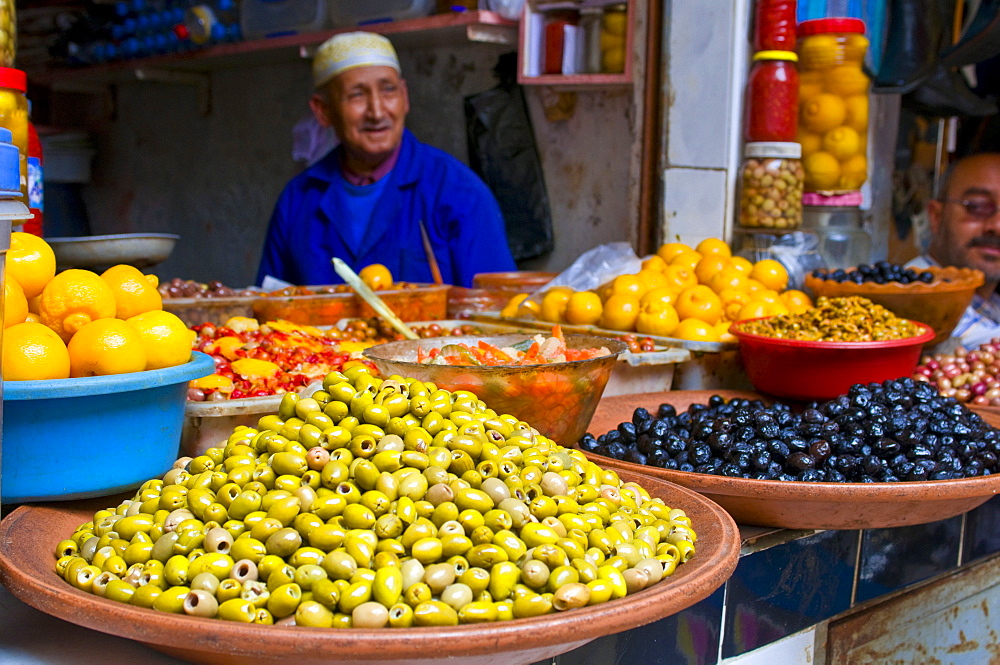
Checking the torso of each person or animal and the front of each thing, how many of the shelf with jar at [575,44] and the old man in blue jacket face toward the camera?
2

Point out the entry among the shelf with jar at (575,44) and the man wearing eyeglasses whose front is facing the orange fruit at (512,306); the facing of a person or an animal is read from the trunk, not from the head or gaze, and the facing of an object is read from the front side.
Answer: the shelf with jar

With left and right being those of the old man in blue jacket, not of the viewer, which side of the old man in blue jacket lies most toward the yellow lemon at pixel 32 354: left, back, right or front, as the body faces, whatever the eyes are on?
front

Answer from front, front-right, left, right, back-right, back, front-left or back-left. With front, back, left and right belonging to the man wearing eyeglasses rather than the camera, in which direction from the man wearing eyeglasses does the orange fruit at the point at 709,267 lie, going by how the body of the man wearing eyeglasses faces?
right

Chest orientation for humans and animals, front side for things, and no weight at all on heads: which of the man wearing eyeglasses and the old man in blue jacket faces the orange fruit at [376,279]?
the old man in blue jacket

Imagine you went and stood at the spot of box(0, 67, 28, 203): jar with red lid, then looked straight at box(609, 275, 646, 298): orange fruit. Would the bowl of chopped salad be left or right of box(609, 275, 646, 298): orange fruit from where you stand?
right

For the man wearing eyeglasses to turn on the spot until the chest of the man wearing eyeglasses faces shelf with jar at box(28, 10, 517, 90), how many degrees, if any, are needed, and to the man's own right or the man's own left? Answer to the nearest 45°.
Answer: approximately 135° to the man's own right

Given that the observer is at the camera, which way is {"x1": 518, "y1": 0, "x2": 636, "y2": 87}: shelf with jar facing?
facing the viewer

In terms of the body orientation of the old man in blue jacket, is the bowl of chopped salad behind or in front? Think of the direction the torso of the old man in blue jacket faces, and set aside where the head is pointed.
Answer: in front

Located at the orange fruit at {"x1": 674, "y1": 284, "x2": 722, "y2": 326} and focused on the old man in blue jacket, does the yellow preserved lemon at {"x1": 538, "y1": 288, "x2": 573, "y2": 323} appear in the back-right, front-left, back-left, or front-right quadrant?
front-left

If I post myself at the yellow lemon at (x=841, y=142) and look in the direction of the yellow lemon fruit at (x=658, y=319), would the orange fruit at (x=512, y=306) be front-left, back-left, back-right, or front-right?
front-right

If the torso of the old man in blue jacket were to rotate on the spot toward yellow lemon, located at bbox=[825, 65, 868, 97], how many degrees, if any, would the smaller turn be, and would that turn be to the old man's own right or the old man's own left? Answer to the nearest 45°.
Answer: approximately 45° to the old man's own left
